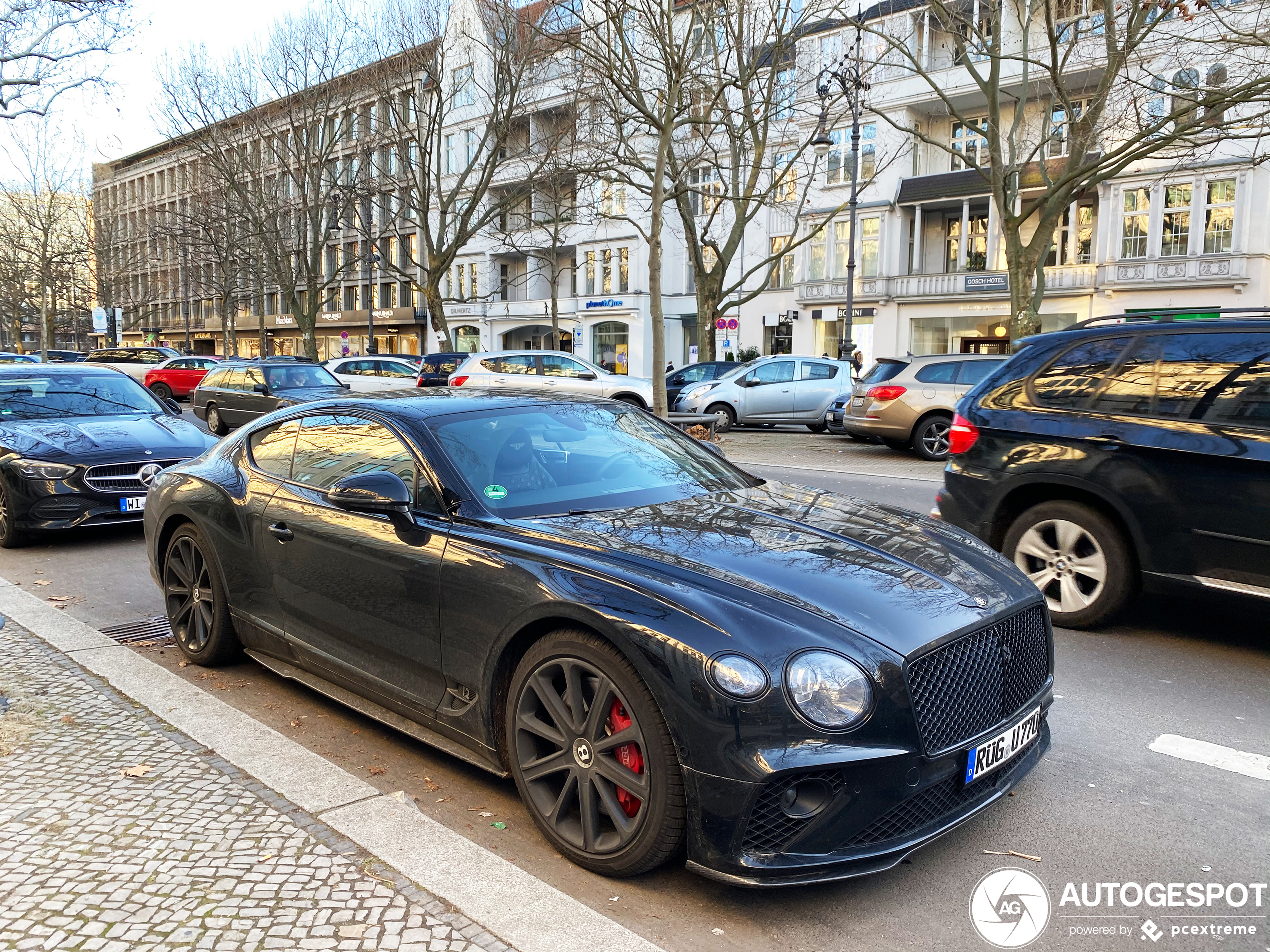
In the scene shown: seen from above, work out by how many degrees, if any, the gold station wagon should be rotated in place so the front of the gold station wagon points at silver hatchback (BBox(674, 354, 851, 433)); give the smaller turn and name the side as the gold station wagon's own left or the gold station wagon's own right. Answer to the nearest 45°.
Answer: approximately 90° to the gold station wagon's own left

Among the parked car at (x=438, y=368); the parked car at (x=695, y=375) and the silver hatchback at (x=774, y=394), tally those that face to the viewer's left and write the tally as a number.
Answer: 2

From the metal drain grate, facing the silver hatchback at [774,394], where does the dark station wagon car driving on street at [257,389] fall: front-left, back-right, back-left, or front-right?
front-left

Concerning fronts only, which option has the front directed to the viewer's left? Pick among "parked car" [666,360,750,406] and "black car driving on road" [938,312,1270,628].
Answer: "parked car" [666,360,750,406]

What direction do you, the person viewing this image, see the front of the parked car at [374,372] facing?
facing to the right of the viewer

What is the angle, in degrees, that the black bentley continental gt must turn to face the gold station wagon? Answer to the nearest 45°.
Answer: approximately 135° to its left

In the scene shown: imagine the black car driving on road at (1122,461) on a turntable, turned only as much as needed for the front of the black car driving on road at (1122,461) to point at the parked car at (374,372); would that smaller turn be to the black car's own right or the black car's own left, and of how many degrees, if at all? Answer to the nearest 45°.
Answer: approximately 135° to the black car's own left

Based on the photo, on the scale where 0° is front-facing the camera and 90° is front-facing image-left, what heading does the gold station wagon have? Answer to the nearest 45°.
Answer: approximately 225°

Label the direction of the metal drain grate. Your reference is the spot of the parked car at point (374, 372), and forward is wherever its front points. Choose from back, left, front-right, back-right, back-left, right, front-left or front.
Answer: right

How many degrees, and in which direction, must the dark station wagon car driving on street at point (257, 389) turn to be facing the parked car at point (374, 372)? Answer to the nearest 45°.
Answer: approximately 90° to its left

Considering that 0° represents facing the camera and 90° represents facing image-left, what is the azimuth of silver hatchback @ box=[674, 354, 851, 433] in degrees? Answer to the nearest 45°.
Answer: approximately 90°
